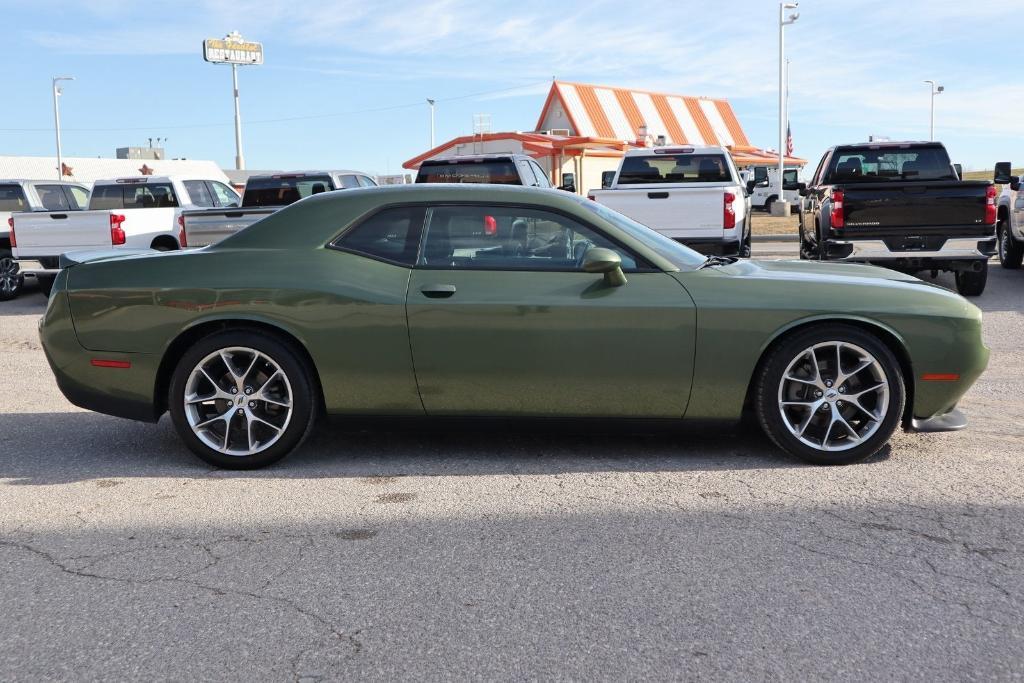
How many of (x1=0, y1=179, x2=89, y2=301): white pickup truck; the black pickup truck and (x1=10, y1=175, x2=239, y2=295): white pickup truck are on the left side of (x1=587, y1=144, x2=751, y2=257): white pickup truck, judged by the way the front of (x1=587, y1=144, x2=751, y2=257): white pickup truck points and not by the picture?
2

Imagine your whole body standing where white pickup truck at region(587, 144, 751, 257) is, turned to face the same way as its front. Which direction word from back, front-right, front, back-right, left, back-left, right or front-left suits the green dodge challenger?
back

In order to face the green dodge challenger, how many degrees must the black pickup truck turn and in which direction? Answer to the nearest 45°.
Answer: approximately 180°

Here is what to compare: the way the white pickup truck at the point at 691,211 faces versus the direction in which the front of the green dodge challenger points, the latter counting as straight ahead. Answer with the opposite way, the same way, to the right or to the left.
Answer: to the left

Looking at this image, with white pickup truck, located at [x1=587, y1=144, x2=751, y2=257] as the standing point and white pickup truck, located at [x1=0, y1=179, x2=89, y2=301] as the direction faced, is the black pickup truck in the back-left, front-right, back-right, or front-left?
back-left

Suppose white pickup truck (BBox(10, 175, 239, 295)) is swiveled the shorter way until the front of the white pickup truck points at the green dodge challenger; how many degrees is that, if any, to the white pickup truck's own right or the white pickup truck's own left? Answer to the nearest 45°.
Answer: approximately 135° to the white pickup truck's own right

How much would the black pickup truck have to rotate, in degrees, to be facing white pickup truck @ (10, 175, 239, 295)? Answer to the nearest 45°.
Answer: approximately 90° to its left

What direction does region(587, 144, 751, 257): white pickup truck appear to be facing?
away from the camera

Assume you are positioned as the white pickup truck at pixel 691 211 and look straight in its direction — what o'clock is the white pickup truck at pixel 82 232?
the white pickup truck at pixel 82 232 is roughly at 9 o'clock from the white pickup truck at pixel 691 211.

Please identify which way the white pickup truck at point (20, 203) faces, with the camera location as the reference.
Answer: facing away from the viewer and to the right of the viewer

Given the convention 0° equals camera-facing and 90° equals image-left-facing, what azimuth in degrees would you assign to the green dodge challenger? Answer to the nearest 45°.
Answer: approximately 270°

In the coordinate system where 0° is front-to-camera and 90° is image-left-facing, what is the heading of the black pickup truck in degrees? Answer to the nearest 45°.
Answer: approximately 180°

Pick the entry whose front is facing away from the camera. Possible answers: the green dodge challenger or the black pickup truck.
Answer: the black pickup truck

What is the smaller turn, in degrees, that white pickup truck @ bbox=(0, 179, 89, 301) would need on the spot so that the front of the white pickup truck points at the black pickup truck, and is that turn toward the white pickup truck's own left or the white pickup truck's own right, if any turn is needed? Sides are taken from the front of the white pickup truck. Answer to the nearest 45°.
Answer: approximately 90° to the white pickup truck's own right
